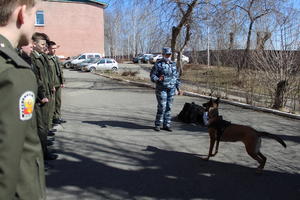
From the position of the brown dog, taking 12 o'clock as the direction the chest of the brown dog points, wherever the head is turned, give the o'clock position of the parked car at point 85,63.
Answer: The parked car is roughly at 2 o'clock from the brown dog.

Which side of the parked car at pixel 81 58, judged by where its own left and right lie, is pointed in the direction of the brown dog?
left

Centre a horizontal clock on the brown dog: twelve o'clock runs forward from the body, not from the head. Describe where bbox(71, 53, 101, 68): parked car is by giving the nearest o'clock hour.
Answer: The parked car is roughly at 2 o'clock from the brown dog.

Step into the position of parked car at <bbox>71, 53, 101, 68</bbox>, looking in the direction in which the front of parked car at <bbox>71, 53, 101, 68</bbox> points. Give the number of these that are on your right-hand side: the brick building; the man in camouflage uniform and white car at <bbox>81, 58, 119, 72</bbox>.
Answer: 1

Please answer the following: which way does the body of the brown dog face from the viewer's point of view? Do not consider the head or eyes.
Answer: to the viewer's left

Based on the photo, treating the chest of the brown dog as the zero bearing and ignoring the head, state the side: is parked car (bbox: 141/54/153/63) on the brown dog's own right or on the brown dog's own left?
on the brown dog's own right

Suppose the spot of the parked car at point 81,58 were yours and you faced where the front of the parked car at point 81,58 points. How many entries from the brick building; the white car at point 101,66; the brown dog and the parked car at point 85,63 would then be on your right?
1

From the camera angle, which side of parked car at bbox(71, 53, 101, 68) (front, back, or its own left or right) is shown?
left

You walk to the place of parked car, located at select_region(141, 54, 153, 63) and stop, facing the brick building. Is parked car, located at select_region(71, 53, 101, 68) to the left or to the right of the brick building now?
left

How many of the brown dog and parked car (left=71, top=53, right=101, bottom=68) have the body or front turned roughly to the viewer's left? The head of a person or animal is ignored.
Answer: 2

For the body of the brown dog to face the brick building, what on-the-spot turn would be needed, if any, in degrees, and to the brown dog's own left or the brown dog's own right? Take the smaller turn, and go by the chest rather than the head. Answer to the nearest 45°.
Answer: approximately 45° to the brown dog's own right

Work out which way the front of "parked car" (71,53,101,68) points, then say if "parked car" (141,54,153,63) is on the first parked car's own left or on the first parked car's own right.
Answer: on the first parked car's own right

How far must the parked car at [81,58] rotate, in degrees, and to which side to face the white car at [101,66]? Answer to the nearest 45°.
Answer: approximately 135° to its left

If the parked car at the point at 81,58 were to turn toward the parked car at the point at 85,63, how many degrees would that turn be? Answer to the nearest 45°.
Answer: approximately 90° to its left

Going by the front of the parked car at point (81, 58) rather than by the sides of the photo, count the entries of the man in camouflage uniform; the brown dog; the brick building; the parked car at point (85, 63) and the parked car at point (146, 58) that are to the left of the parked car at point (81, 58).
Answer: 3

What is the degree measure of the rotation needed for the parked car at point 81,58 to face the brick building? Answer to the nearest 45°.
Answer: approximately 90° to its right
